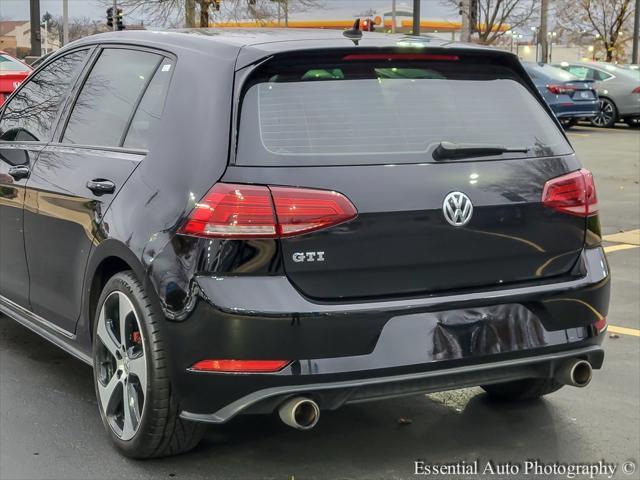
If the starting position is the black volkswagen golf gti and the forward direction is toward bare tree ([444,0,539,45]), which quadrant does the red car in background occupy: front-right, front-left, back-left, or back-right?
front-left

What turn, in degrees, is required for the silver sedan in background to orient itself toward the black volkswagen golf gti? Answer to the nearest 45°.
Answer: approximately 135° to its left

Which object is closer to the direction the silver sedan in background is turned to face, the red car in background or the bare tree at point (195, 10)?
the bare tree

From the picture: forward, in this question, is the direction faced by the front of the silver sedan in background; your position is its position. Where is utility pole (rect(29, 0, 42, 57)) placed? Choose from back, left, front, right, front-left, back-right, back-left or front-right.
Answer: front-left

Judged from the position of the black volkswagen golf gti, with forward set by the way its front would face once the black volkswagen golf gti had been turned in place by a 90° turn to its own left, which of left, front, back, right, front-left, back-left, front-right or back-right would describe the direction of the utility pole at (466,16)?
back-right

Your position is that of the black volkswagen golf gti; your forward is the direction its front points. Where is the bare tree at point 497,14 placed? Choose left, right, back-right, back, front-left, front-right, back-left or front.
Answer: front-right

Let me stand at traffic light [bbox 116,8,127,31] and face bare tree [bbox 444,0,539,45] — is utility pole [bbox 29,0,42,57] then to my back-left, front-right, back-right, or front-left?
back-right

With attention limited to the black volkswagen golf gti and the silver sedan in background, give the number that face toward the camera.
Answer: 0

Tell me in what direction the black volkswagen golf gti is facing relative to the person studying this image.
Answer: facing away from the viewer and to the left of the viewer

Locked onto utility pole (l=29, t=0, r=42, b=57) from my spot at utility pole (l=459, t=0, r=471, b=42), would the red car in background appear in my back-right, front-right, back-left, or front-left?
front-left
